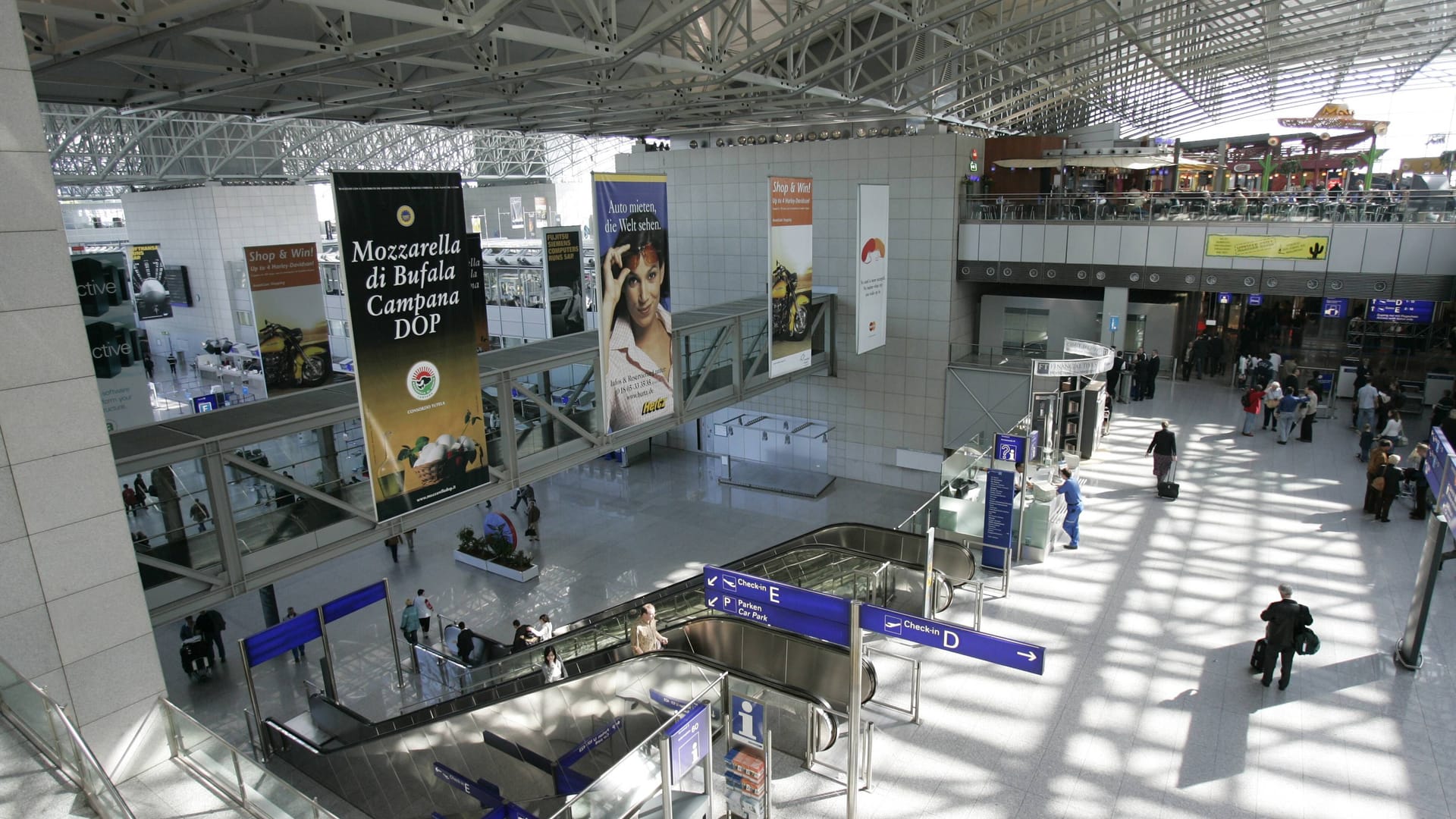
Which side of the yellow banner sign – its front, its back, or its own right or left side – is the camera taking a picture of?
front

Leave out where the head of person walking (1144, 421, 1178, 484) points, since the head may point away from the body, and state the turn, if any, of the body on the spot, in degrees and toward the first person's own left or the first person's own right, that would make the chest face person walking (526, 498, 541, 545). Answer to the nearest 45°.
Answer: approximately 90° to the first person's own left

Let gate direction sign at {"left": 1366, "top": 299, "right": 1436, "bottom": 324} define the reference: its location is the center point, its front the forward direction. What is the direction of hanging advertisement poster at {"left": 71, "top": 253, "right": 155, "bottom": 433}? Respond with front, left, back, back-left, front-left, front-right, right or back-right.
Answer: front-right

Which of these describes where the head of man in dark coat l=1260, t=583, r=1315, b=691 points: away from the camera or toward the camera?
away from the camera

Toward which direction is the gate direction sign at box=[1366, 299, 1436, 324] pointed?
toward the camera

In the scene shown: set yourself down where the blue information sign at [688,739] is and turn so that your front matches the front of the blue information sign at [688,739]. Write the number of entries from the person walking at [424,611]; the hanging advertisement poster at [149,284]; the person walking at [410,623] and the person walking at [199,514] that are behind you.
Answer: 4

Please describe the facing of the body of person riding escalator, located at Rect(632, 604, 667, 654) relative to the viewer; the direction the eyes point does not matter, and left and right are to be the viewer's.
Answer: facing the viewer and to the right of the viewer

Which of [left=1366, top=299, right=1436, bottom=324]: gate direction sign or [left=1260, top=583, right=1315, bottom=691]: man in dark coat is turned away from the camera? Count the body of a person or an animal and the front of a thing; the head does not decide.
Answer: the man in dark coat

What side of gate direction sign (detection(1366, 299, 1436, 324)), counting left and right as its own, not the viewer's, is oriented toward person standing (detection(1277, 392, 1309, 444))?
front

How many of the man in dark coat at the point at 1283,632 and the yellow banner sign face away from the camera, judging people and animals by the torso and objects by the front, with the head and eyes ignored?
1

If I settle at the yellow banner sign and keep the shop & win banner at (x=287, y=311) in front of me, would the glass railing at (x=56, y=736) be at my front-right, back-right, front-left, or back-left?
front-left

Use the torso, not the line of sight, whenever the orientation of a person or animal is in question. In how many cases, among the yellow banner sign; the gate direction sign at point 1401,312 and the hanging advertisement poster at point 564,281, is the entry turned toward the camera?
3

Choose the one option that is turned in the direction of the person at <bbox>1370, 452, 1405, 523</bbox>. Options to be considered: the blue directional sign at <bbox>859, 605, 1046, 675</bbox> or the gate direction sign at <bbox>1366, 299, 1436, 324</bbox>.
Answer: the gate direction sign

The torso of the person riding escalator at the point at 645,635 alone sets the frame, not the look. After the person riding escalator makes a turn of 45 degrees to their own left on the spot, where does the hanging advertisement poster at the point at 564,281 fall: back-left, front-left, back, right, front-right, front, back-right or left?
left

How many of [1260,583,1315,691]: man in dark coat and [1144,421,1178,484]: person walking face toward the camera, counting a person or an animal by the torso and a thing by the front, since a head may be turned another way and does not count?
0

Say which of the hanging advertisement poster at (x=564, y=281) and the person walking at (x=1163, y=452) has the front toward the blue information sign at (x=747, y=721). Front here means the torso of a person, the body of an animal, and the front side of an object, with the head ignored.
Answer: the hanging advertisement poster

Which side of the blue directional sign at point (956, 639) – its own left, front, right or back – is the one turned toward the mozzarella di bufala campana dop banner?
right

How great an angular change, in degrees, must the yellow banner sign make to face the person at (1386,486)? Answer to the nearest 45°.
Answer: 0° — it already faces them

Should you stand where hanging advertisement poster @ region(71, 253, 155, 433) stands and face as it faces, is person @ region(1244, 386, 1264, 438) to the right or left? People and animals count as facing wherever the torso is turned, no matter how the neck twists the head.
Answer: on its left

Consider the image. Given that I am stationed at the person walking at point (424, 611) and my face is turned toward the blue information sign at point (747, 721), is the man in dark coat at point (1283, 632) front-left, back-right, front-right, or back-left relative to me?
front-left

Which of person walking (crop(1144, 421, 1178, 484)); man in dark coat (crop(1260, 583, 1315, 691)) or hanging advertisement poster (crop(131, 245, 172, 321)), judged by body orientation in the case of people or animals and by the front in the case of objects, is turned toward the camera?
the hanging advertisement poster

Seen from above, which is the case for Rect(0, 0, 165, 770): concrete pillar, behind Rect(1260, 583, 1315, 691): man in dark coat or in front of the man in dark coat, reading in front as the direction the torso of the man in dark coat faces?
behind

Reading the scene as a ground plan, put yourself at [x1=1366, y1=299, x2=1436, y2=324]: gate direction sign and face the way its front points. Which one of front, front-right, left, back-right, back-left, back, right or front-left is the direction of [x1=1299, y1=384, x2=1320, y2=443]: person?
front
